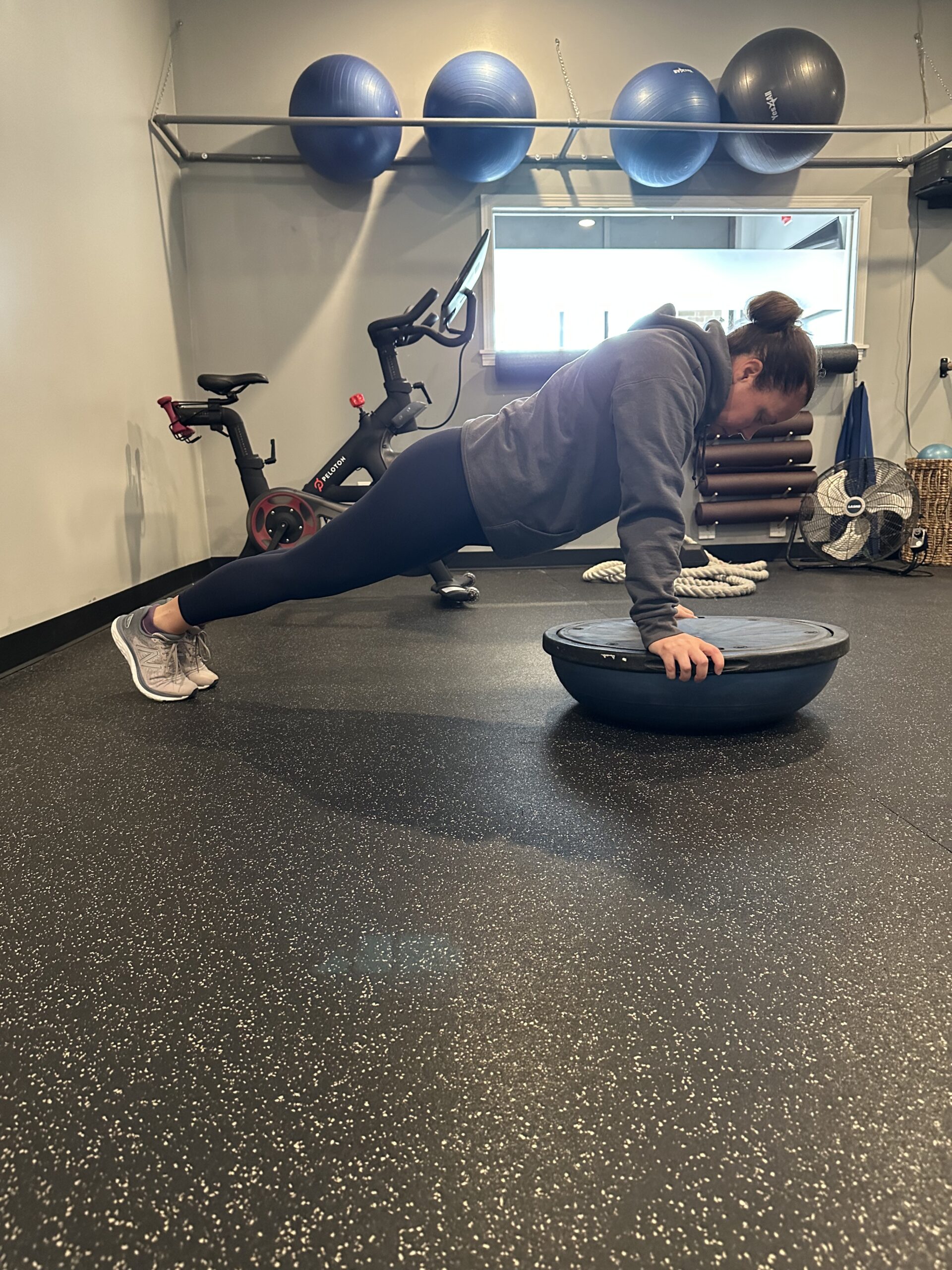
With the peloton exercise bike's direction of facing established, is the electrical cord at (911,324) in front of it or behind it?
in front

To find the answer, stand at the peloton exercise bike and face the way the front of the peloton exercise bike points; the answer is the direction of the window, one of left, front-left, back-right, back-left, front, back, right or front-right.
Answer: front-left

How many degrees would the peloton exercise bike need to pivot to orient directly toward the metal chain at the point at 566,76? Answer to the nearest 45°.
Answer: approximately 45° to its left

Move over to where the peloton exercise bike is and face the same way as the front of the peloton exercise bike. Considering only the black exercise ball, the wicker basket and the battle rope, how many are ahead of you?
3

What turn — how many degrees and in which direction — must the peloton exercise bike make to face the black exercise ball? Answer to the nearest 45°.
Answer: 0° — it already faces it

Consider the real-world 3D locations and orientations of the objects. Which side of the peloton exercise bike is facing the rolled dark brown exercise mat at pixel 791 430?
front

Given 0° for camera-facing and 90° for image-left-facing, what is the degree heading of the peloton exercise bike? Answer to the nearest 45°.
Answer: approximately 270°

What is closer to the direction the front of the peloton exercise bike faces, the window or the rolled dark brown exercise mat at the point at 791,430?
the rolled dark brown exercise mat

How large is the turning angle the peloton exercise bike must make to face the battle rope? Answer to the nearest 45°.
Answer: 0° — it already faces it
